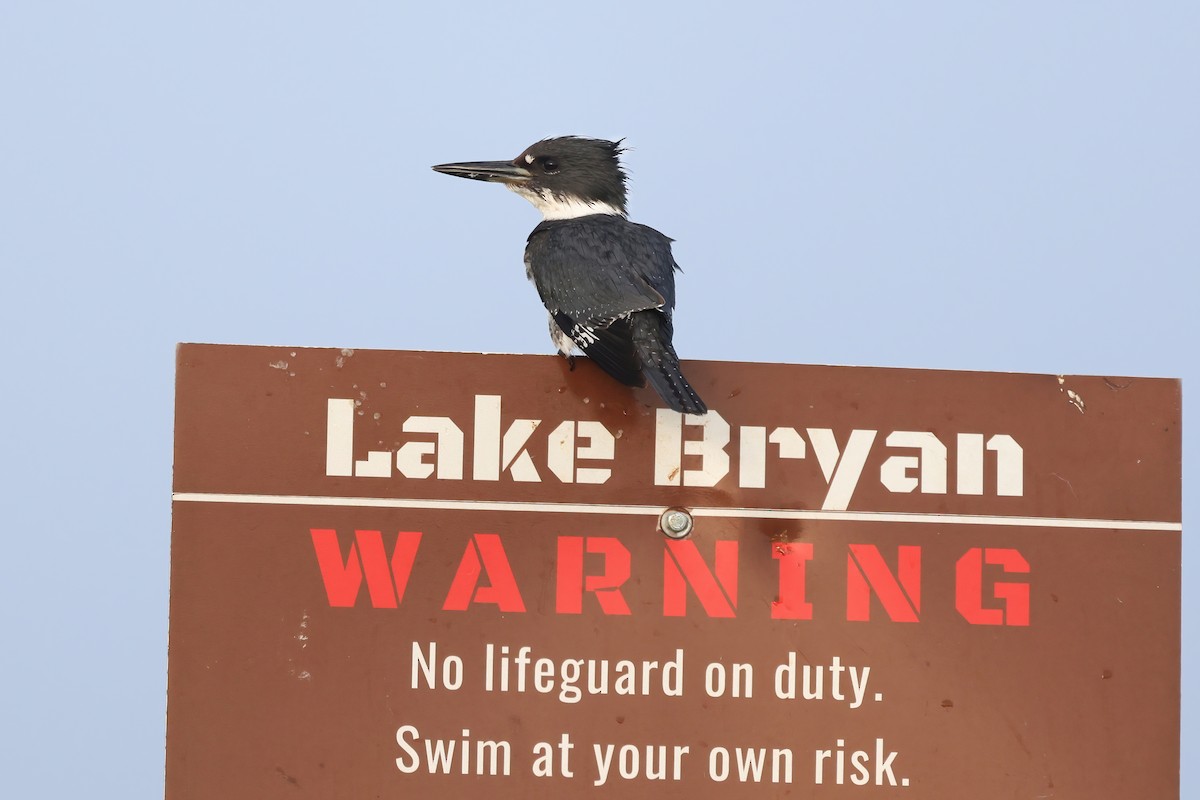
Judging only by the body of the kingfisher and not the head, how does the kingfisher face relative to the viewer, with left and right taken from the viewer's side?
facing away from the viewer and to the left of the viewer

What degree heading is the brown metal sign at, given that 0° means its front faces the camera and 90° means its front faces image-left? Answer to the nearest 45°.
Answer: approximately 0°
